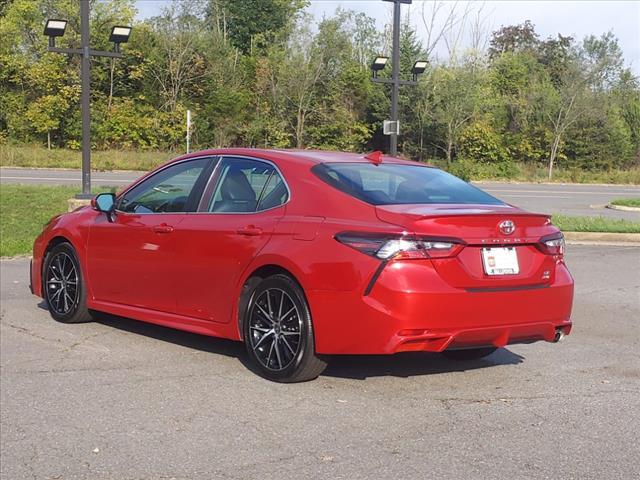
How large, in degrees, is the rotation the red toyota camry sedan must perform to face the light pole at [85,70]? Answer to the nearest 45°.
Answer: approximately 45° to its right

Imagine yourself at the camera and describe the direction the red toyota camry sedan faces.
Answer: facing away from the viewer and to the left of the viewer

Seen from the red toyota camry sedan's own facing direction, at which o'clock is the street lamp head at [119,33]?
The street lamp head is roughly at 1 o'clock from the red toyota camry sedan.
